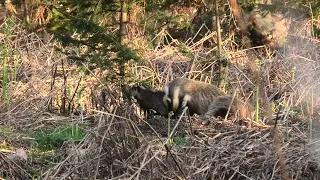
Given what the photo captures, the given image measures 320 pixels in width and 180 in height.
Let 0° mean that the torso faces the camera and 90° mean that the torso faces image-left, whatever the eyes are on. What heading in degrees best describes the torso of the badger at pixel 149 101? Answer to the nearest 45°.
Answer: approximately 90°

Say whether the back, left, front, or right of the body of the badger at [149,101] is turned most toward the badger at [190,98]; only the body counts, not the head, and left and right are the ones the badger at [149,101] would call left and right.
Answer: back
